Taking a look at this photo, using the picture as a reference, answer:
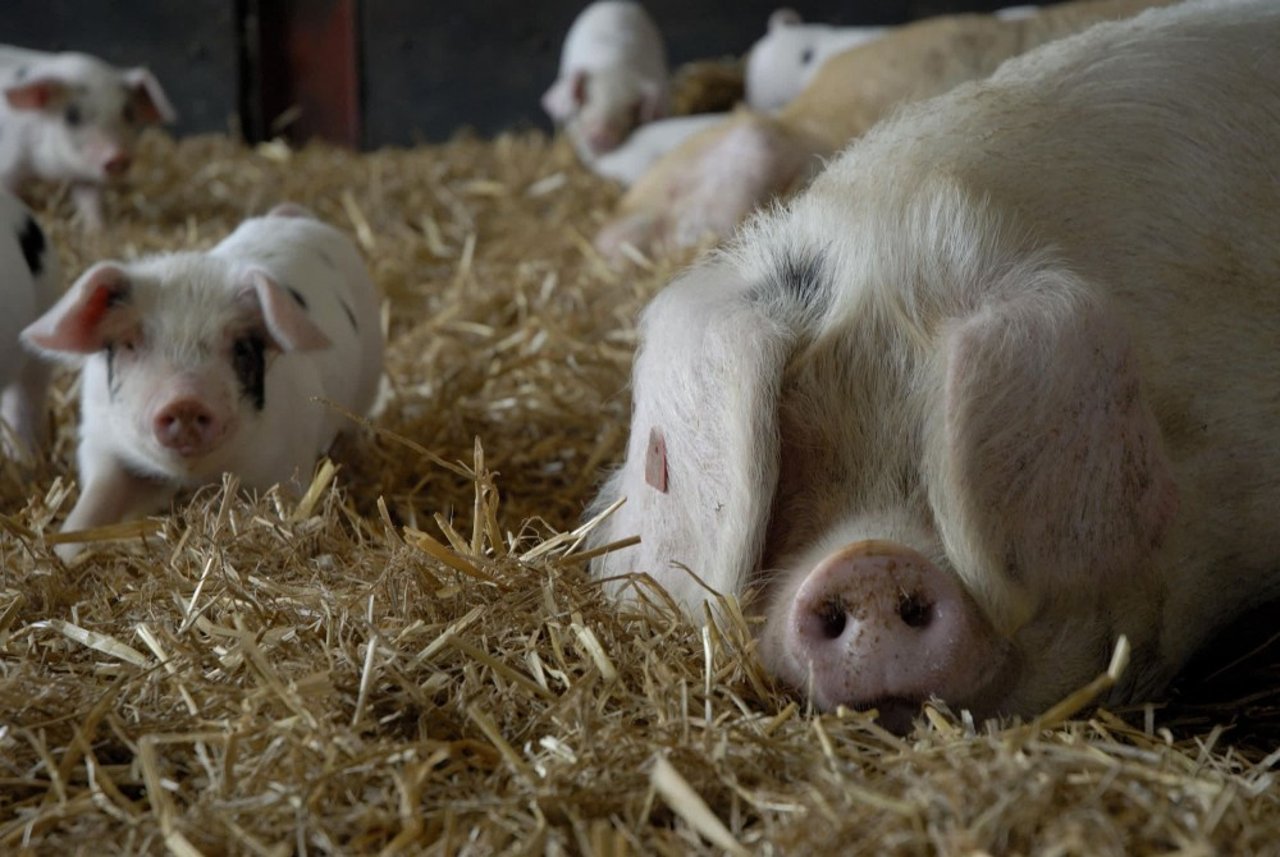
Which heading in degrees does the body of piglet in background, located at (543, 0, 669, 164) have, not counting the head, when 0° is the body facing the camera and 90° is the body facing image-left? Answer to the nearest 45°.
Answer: approximately 0°

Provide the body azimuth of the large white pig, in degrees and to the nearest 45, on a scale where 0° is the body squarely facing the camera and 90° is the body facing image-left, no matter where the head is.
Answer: approximately 45°

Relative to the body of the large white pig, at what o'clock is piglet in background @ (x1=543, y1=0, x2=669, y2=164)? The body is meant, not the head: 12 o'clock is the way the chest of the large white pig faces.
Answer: The piglet in background is roughly at 4 o'clock from the large white pig.

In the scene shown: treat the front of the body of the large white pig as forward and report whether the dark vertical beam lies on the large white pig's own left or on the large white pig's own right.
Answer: on the large white pig's own right

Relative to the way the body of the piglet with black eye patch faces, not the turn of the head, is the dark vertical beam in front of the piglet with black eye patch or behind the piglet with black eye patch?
behind

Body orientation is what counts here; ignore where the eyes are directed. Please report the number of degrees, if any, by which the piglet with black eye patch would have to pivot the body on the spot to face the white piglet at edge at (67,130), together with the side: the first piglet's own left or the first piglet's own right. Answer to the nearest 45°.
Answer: approximately 135° to the first piglet's own right

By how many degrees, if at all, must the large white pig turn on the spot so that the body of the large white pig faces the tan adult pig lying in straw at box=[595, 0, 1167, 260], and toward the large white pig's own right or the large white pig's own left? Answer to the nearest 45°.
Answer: approximately 135° to the large white pig's own right

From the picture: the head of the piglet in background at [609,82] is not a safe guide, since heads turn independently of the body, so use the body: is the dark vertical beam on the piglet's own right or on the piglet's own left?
on the piglet's own right

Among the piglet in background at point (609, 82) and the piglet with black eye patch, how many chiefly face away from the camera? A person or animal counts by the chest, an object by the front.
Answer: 0

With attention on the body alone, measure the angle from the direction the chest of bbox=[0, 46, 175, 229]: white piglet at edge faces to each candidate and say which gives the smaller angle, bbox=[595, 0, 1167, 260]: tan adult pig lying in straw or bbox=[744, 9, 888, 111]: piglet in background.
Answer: the tan adult pig lying in straw

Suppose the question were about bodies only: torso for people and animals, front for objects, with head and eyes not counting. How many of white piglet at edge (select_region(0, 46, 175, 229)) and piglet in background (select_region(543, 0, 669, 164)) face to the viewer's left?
0

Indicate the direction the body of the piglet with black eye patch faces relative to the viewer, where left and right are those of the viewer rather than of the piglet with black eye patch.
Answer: facing the viewer and to the left of the viewer
